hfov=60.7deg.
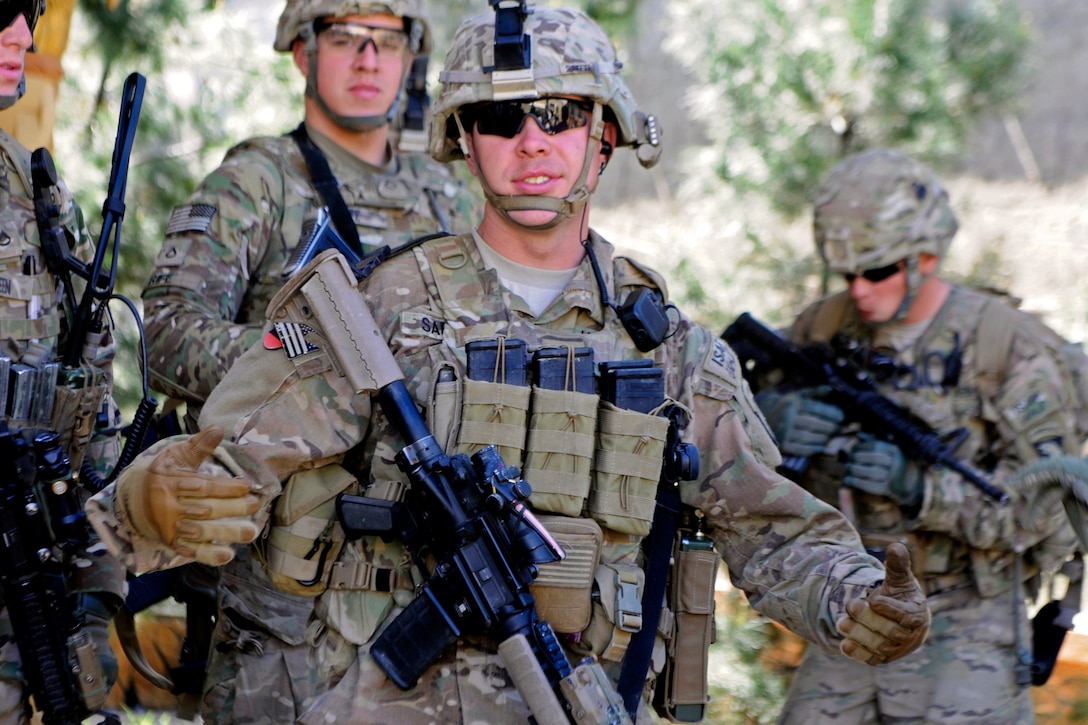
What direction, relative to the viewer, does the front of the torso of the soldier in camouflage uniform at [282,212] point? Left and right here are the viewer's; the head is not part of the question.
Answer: facing the viewer and to the right of the viewer

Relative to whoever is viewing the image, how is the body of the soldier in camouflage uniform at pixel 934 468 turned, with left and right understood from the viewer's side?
facing the viewer and to the left of the viewer

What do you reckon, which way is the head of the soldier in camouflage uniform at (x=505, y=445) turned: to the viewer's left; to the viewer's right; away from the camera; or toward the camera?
toward the camera

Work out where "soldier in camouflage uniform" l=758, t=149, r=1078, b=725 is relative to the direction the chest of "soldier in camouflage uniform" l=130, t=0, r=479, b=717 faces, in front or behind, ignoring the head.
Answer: in front

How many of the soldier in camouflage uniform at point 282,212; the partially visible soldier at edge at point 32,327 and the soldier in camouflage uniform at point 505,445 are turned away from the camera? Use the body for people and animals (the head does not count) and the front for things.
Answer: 0

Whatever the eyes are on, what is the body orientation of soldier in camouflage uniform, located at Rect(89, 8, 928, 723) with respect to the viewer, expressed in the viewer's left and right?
facing the viewer

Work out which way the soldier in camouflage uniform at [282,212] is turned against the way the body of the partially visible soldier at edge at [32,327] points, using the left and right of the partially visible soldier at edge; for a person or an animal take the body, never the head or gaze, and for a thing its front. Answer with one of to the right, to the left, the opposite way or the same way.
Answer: the same way

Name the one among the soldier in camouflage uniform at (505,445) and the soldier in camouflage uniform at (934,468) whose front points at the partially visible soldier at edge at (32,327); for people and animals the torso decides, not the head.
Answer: the soldier in camouflage uniform at (934,468)

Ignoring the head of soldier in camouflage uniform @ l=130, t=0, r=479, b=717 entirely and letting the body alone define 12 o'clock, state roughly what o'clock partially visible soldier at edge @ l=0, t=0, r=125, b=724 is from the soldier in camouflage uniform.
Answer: The partially visible soldier at edge is roughly at 3 o'clock from the soldier in camouflage uniform.

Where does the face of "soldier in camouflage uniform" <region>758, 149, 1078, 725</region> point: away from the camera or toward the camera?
toward the camera
